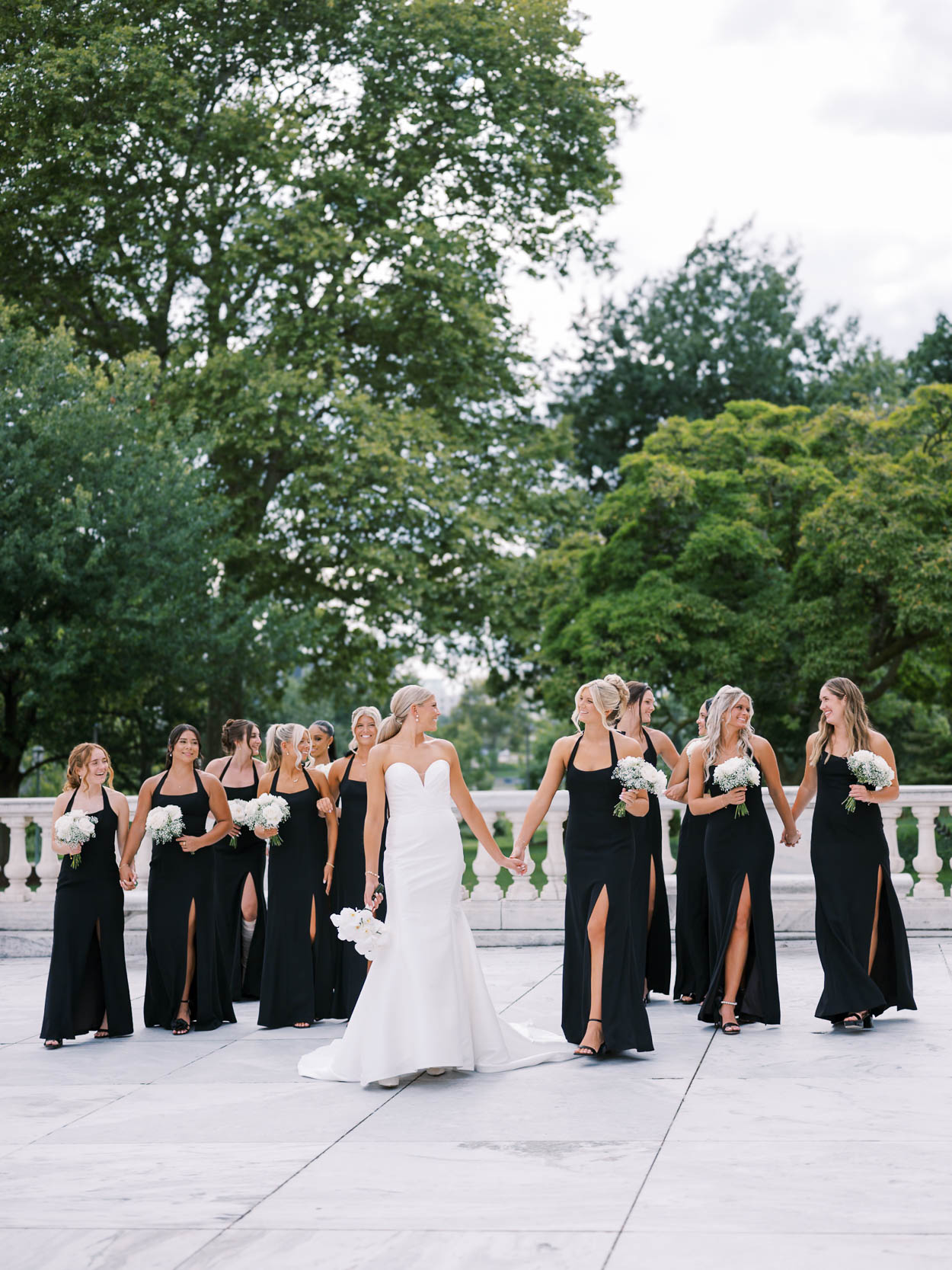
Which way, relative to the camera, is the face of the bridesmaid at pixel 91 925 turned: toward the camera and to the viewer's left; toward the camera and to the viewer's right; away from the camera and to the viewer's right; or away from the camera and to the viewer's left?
toward the camera and to the viewer's right

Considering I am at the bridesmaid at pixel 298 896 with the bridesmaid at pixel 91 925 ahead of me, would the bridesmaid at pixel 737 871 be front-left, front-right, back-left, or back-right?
back-left

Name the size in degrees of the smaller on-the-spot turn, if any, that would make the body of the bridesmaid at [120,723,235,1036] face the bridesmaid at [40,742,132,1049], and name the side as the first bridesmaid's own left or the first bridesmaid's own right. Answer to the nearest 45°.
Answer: approximately 90° to the first bridesmaid's own right

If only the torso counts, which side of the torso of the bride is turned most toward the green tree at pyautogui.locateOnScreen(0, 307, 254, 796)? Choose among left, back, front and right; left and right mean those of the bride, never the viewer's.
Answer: back

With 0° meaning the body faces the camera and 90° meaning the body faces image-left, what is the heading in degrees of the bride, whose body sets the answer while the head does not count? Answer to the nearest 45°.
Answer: approximately 0°

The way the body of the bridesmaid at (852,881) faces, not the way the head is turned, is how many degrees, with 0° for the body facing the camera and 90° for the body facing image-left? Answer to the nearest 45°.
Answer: approximately 45°
